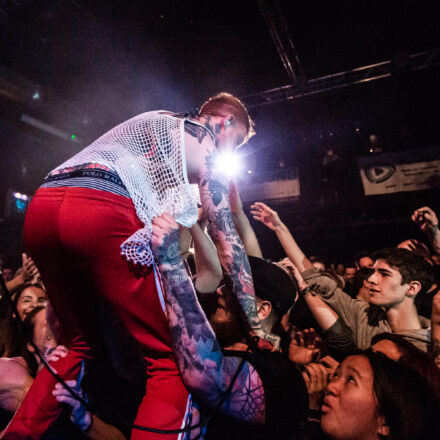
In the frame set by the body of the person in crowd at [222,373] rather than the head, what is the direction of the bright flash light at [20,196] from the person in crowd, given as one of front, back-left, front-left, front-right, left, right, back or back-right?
front-right

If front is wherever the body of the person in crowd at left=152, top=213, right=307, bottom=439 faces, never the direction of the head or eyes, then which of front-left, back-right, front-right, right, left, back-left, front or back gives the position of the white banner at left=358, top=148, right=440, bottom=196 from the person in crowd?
back-right

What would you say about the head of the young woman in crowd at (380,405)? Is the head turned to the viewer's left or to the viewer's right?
to the viewer's left

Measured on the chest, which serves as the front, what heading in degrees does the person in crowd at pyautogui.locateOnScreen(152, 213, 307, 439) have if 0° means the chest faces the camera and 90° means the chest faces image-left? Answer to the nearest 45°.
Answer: approximately 90°

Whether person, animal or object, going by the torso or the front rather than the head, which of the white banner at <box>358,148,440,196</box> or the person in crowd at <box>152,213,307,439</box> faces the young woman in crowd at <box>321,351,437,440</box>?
the white banner

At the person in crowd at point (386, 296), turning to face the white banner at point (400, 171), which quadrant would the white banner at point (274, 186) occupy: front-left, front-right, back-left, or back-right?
front-left

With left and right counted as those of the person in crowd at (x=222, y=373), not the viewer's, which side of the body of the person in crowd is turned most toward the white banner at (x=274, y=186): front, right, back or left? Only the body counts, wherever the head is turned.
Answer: right

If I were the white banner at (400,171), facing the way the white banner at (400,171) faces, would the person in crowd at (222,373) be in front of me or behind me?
in front

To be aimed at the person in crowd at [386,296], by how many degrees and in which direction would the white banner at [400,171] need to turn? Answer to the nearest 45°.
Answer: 0° — it already faces them

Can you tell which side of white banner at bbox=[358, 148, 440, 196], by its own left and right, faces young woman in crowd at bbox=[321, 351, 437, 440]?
front

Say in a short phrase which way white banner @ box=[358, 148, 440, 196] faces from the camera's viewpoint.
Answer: facing the viewer
